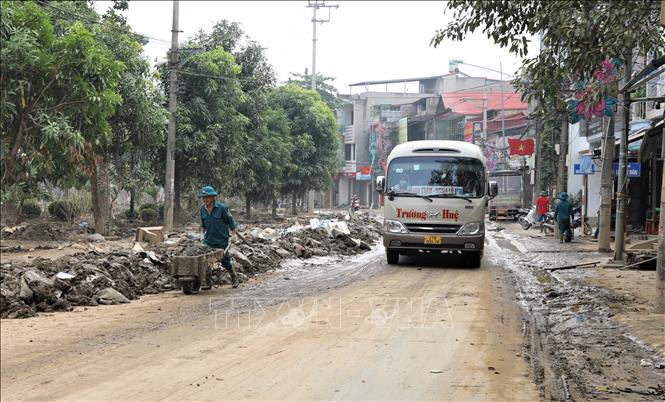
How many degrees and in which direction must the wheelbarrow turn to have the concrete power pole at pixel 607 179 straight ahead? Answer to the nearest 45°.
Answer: approximately 180°

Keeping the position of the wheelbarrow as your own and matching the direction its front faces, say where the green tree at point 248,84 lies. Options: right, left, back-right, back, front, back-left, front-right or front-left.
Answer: back-right

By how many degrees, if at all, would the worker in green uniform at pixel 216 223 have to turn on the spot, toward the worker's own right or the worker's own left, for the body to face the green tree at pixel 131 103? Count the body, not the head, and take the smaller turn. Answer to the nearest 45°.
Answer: approximately 135° to the worker's own right

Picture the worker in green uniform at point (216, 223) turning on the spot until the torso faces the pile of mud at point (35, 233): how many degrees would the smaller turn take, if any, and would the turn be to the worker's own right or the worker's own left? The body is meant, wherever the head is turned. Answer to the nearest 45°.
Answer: approximately 90° to the worker's own right

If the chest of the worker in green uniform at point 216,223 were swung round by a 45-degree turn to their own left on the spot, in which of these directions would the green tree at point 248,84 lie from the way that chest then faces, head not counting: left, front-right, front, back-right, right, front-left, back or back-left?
back

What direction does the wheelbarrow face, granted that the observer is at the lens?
facing the viewer and to the left of the viewer

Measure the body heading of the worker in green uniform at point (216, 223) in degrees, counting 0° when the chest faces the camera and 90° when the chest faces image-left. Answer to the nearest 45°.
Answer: approximately 45°

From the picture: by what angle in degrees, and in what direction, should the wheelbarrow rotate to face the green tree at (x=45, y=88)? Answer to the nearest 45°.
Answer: approximately 90° to its right

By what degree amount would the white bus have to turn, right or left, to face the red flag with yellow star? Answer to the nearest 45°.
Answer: approximately 180°

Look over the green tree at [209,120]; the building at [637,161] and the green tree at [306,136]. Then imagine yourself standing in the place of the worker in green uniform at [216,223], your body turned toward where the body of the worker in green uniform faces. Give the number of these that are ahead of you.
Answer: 0

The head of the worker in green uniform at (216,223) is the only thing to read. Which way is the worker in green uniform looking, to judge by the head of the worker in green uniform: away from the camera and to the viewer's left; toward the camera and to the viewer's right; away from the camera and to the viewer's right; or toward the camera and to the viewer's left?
toward the camera and to the viewer's left

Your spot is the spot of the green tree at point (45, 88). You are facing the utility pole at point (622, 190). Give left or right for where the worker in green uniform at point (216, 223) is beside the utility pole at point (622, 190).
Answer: right

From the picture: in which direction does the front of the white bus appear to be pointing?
toward the camera

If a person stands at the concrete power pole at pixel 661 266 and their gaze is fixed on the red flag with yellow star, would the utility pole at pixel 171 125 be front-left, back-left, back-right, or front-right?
front-left

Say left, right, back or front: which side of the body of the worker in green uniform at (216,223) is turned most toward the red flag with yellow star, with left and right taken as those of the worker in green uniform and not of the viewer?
back
